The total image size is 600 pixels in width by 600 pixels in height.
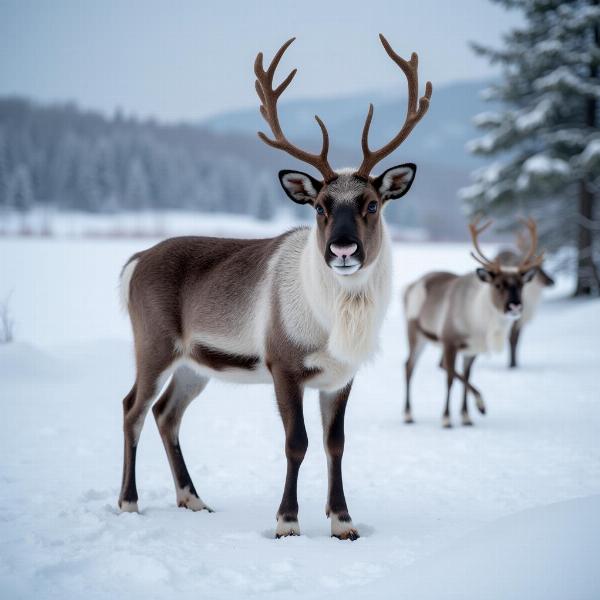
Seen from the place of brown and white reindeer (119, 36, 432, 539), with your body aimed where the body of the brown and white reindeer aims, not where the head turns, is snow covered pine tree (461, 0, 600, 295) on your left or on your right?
on your left

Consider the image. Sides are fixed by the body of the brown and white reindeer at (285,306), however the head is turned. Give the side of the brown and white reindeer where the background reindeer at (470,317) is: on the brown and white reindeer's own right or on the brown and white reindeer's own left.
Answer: on the brown and white reindeer's own left

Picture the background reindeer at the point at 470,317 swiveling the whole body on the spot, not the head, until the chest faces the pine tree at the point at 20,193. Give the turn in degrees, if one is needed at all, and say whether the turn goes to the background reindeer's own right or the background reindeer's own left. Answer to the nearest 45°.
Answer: approximately 180°

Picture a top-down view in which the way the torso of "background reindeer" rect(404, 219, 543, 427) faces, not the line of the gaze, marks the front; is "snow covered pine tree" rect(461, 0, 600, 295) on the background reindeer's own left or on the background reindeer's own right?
on the background reindeer's own left

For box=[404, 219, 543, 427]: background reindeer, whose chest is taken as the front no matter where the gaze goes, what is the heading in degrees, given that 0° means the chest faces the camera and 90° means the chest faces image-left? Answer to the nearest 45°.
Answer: approximately 315°

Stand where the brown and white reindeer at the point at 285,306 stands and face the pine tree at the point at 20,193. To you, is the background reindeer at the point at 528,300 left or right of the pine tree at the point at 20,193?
right
